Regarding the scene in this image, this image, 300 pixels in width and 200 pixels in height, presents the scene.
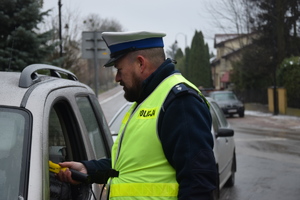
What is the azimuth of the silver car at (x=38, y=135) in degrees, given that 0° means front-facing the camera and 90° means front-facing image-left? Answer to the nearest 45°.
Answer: approximately 45°

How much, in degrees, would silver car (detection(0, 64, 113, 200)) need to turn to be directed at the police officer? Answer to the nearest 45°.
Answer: approximately 90° to its left

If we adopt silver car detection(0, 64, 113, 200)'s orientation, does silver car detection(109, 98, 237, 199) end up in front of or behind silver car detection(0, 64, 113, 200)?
behind

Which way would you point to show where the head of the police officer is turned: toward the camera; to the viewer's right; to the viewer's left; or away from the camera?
to the viewer's left

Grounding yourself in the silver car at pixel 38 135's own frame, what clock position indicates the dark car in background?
The dark car in background is roughly at 5 o'clock from the silver car.
